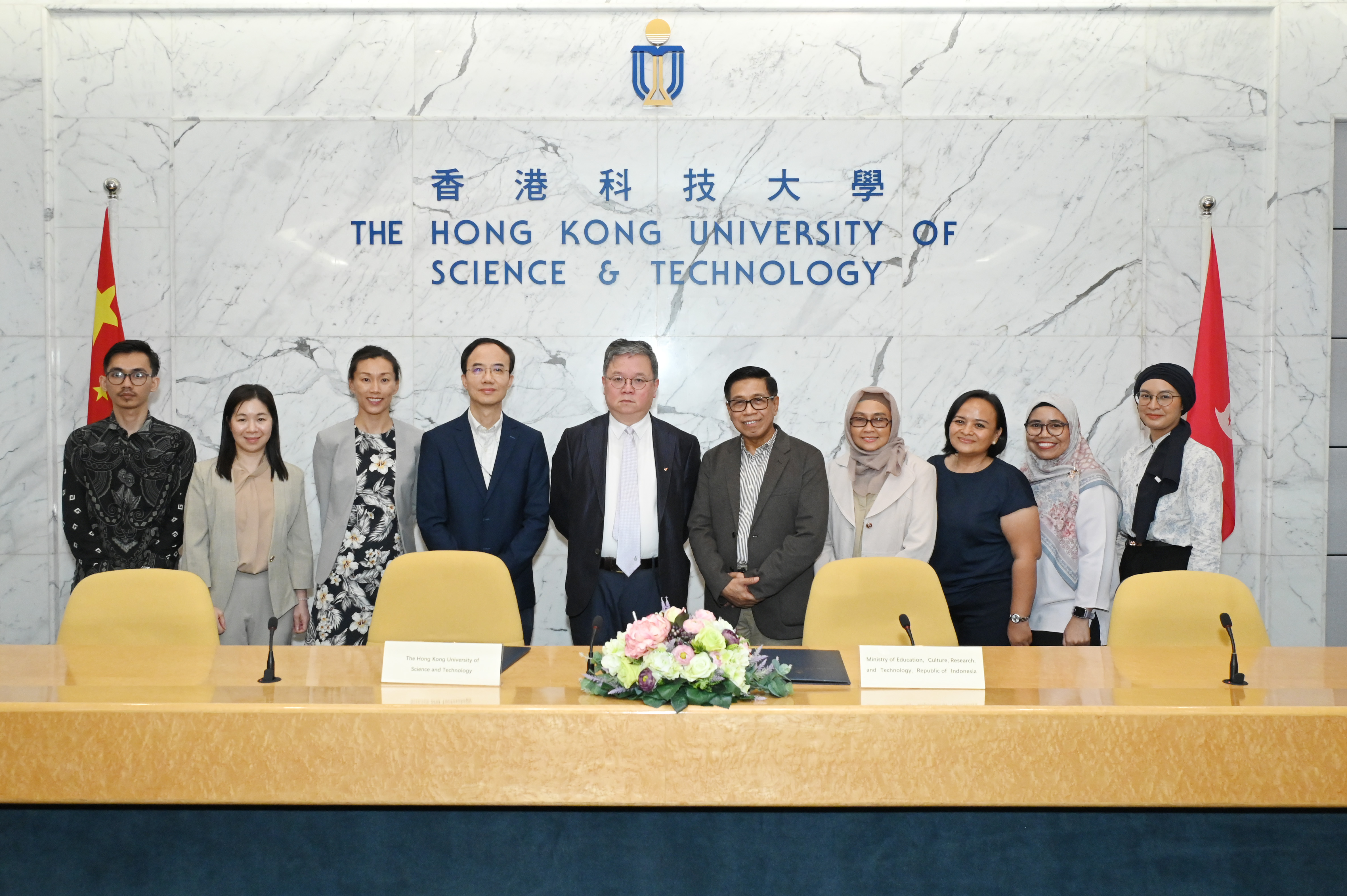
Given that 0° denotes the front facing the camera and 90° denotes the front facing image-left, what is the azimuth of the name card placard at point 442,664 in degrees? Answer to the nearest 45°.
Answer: approximately 0°

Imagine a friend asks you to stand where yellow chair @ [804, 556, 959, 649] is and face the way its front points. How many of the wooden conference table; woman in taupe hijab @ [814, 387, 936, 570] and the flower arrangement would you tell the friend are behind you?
1

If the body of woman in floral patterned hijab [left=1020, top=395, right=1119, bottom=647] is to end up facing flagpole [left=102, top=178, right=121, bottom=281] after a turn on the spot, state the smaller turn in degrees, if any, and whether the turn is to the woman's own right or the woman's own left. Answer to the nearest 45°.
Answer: approximately 45° to the woman's own right

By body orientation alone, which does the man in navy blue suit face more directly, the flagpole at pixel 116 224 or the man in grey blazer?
the man in grey blazer

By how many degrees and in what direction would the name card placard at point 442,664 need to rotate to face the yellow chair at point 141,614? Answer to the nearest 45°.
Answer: approximately 135° to its right
